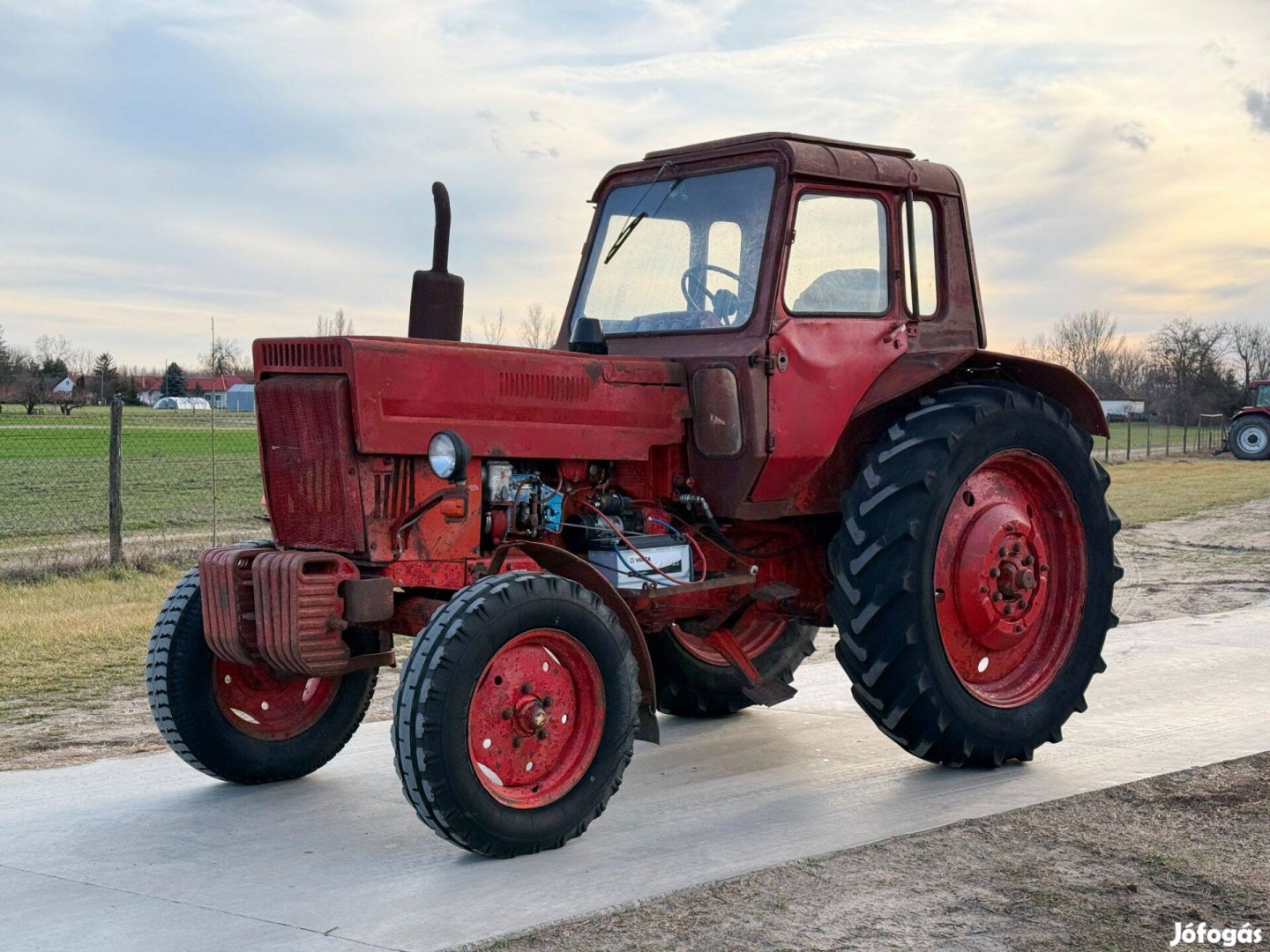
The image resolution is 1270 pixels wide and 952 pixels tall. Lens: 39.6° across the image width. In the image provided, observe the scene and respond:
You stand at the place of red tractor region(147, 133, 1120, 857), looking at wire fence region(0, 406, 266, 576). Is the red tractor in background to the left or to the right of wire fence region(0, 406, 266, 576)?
right

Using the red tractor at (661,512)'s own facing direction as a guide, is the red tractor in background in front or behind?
behind

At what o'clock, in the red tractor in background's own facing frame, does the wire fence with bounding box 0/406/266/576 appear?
The wire fence is roughly at 4 o'clock from the red tractor in background.

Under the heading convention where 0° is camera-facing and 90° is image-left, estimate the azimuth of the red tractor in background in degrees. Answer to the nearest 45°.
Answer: approximately 270°

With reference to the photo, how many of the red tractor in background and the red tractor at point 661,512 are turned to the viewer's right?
1

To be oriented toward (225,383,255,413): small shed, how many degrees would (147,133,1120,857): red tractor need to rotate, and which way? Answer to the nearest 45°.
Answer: approximately 90° to its right

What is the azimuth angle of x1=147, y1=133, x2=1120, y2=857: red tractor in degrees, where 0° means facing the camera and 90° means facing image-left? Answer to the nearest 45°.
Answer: approximately 45°

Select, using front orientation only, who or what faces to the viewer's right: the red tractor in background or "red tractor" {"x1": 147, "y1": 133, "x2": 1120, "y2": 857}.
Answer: the red tractor in background
